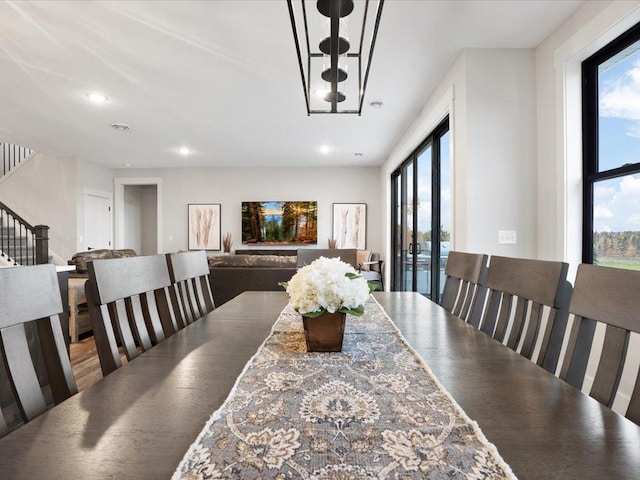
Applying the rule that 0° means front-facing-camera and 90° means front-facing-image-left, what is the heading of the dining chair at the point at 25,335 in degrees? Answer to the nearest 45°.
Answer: approximately 315°

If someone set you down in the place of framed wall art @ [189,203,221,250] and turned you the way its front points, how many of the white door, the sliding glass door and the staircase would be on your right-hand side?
2

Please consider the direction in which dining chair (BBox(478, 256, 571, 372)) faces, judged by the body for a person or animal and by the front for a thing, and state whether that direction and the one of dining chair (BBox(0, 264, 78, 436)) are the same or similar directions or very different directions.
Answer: very different directions

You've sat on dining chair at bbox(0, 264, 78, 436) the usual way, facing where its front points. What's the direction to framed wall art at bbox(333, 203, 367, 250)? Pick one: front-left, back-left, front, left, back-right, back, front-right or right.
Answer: left

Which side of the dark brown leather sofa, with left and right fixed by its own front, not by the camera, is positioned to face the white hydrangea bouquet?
back

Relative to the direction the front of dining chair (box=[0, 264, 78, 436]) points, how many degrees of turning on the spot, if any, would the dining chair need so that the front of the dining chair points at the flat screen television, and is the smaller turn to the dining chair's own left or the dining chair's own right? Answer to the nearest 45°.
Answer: approximately 90° to the dining chair's own left

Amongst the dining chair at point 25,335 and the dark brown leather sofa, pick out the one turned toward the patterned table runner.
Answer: the dining chair

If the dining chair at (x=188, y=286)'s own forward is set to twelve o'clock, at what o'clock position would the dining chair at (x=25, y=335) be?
the dining chair at (x=25, y=335) is roughly at 2 o'clock from the dining chair at (x=188, y=286).

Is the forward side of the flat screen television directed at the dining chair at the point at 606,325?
yes

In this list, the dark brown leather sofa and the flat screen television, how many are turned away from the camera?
1

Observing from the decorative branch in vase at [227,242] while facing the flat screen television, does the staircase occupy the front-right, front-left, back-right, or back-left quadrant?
back-right

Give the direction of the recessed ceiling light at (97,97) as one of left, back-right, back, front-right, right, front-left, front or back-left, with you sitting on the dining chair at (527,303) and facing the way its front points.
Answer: front-right

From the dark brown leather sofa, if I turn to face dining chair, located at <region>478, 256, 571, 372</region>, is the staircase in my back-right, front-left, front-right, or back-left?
back-right

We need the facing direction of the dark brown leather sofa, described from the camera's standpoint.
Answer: facing away from the viewer
